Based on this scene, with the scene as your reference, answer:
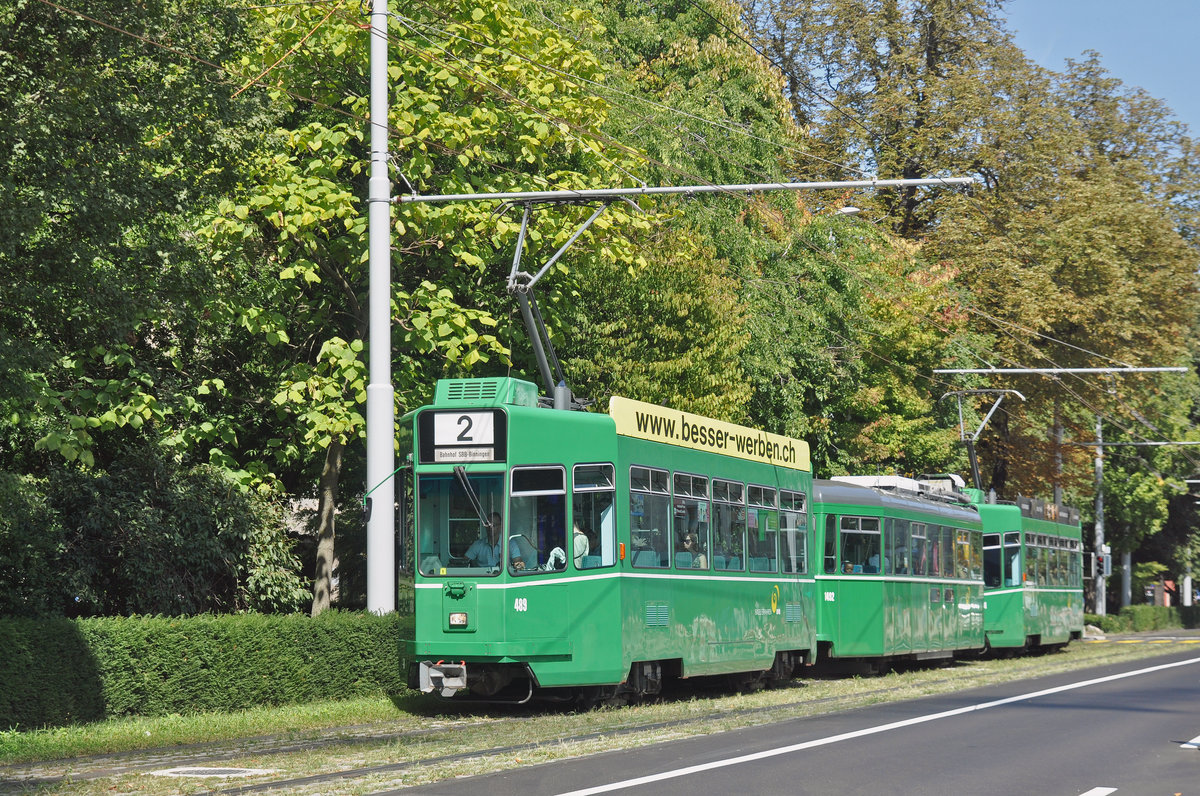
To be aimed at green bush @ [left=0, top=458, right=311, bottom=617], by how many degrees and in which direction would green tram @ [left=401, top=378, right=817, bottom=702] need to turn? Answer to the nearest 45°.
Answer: approximately 90° to its right

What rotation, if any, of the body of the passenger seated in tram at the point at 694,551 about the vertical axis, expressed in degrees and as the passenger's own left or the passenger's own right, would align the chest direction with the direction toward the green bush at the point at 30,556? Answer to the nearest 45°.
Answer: approximately 45° to the passenger's own right

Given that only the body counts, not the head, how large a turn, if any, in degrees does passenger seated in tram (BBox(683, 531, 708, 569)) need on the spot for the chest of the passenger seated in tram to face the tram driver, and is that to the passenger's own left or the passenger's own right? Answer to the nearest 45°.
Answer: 0° — they already face them

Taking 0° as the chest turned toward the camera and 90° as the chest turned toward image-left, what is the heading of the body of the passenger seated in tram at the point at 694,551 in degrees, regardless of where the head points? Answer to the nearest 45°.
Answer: approximately 45°

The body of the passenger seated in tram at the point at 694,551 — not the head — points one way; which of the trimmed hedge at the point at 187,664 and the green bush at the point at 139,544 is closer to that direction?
the trimmed hedge

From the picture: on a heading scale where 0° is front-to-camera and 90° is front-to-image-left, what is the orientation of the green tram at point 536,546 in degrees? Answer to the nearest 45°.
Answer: approximately 45°
